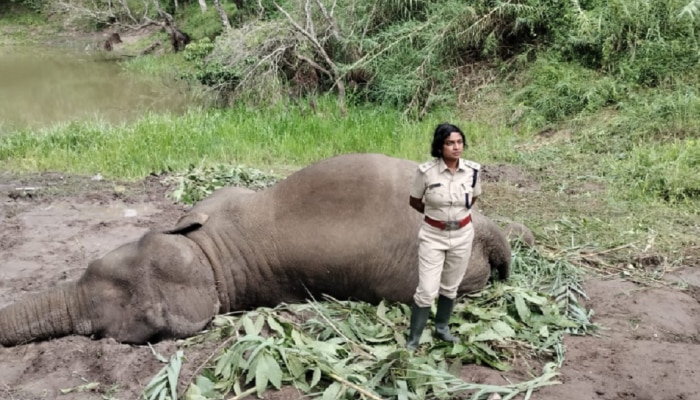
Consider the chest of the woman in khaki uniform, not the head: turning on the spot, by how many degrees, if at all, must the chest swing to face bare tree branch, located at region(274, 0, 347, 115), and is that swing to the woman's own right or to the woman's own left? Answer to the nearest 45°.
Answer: approximately 180°

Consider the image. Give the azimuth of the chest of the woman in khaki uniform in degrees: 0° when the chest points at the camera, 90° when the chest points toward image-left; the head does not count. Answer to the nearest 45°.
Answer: approximately 0°

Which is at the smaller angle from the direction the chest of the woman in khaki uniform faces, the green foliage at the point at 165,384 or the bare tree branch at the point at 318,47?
the green foliage

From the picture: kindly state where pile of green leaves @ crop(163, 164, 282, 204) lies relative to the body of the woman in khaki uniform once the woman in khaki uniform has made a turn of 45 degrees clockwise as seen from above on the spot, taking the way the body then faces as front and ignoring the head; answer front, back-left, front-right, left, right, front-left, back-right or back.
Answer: right
